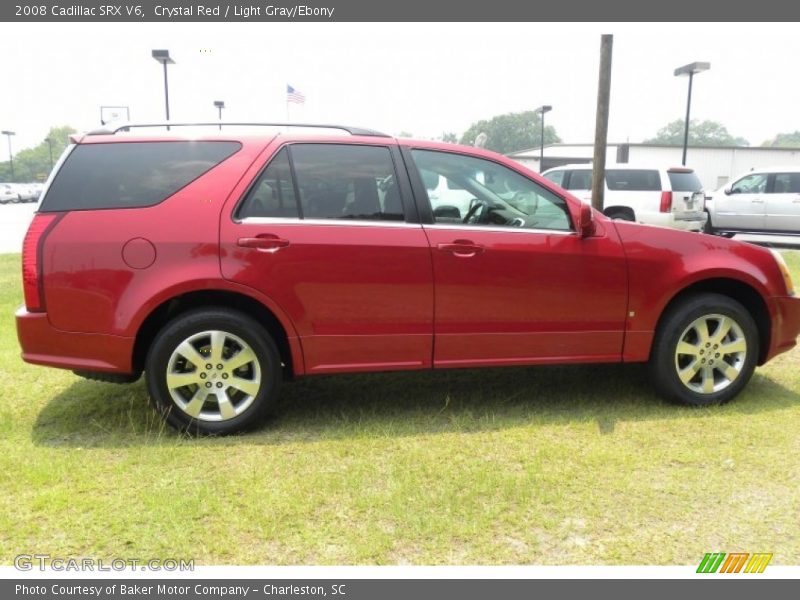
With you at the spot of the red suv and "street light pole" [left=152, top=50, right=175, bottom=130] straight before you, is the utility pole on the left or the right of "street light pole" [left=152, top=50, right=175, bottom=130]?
right

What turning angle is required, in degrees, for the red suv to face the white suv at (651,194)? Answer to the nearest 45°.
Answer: approximately 45° to its left

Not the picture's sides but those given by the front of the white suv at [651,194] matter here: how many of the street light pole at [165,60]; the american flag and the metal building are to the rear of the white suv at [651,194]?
0

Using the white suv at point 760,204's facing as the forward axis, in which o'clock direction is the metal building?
The metal building is roughly at 3 o'clock from the white suv.

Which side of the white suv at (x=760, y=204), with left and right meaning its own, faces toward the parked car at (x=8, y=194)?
front

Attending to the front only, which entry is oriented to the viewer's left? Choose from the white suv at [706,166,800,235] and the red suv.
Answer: the white suv

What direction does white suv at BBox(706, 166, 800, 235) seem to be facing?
to the viewer's left

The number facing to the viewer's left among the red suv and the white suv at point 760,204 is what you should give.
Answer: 1

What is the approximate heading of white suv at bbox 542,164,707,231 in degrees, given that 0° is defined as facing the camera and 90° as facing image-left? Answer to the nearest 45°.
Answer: approximately 135°

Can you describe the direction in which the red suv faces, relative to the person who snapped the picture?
facing to the right of the viewer

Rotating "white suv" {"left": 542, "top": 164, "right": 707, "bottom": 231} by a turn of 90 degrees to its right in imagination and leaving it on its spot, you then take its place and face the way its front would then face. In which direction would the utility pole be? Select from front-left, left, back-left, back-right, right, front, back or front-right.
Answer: back-right

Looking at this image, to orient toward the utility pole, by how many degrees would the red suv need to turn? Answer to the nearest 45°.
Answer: approximately 45° to its left

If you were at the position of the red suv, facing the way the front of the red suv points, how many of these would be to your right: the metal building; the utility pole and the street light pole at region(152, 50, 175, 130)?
0
